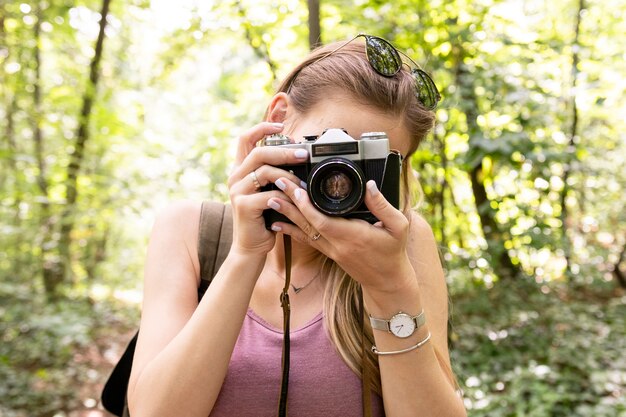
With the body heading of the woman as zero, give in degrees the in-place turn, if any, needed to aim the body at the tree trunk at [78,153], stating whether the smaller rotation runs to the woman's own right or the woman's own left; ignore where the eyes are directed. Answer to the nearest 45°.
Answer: approximately 135° to the woman's own right

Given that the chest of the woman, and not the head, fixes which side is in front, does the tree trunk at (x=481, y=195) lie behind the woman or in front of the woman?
behind

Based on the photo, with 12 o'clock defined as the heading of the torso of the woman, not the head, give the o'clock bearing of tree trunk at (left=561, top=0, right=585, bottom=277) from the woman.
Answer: The tree trunk is roughly at 7 o'clock from the woman.

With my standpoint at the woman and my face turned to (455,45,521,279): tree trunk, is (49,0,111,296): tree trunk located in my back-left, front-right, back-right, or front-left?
front-left

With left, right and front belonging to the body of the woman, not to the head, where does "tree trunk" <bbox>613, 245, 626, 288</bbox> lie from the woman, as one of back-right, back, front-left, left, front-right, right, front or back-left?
back-left

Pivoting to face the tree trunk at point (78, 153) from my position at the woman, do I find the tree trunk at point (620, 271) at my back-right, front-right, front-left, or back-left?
front-right

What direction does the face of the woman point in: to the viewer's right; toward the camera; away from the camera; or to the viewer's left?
toward the camera

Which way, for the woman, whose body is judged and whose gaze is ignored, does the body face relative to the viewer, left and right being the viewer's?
facing the viewer
